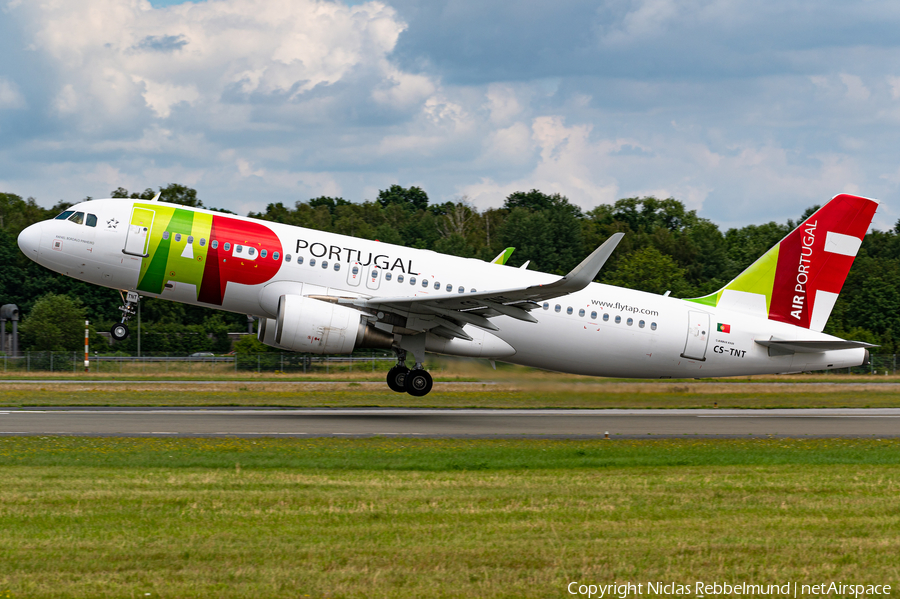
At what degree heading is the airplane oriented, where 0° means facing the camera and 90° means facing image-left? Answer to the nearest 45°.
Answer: approximately 90°
